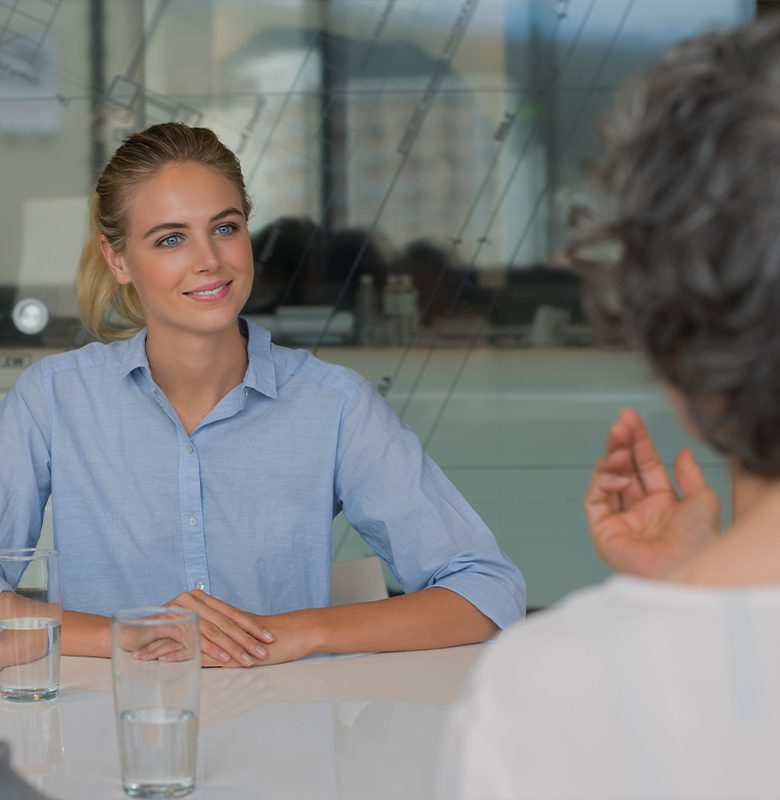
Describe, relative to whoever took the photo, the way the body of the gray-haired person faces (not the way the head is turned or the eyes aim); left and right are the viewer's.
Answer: facing away from the viewer and to the left of the viewer

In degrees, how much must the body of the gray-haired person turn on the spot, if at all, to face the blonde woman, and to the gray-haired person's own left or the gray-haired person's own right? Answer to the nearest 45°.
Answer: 0° — they already face them

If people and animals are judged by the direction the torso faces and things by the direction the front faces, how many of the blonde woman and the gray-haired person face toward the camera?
1

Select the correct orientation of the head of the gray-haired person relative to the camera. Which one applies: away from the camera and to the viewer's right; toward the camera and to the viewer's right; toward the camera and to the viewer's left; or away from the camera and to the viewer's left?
away from the camera and to the viewer's left

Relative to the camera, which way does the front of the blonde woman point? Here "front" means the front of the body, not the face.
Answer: toward the camera

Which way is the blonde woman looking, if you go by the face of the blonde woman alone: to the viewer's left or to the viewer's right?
to the viewer's right

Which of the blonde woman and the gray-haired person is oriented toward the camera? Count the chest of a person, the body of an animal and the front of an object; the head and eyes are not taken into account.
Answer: the blonde woman

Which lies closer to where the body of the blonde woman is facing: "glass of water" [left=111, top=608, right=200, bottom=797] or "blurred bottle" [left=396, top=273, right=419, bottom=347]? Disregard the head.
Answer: the glass of water

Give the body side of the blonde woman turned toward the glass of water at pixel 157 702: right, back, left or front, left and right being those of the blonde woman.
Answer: front

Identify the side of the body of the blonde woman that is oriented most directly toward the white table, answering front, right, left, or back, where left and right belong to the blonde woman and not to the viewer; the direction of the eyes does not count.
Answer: front

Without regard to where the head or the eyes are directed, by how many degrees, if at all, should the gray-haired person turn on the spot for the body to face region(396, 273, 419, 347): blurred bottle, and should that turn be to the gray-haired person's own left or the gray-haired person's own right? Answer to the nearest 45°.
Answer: approximately 45° to the gray-haired person's own right

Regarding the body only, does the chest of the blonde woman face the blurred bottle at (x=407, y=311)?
no

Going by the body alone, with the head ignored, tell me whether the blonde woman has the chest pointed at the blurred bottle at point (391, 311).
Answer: no
